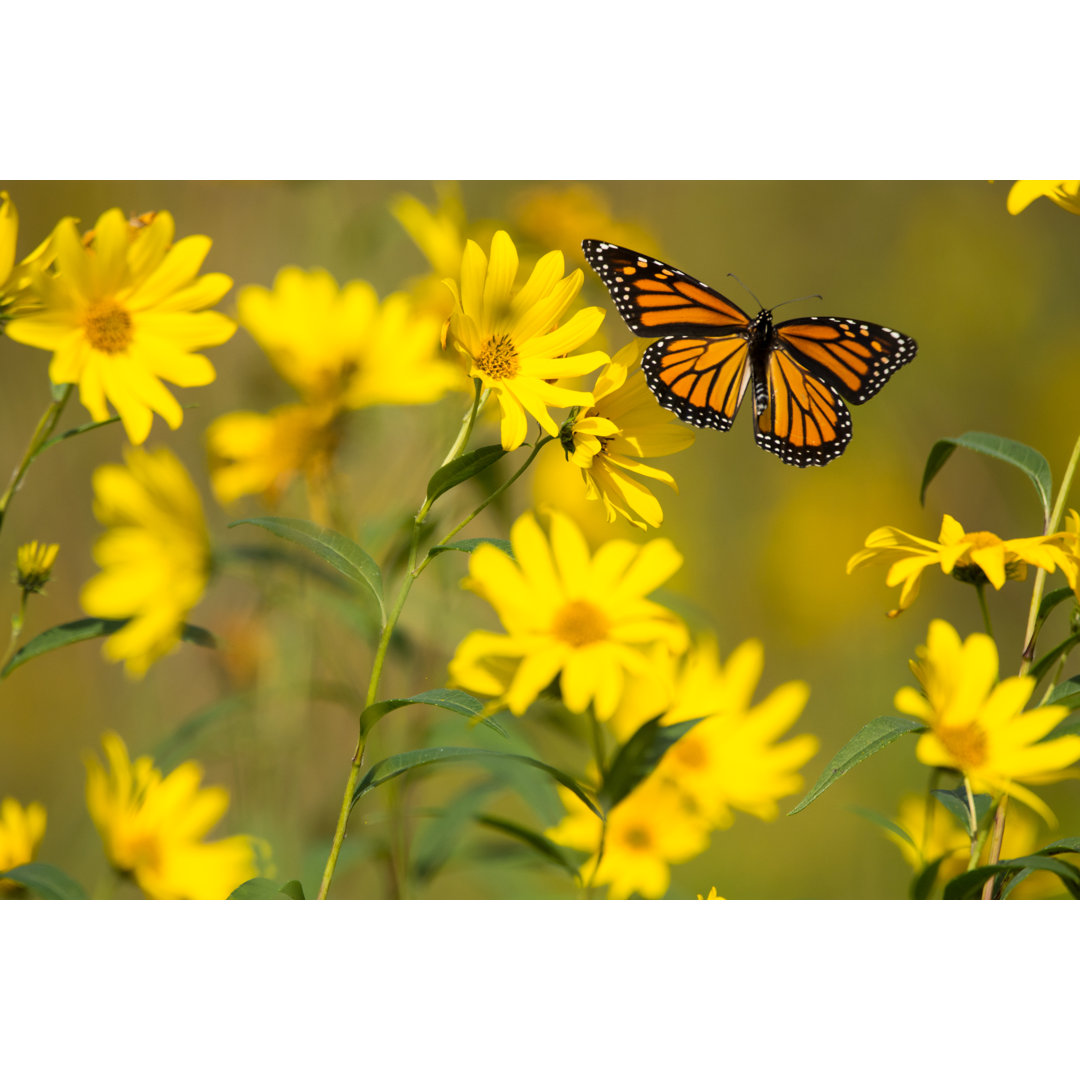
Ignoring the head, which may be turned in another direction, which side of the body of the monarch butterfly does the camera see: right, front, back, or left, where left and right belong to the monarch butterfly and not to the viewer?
back
